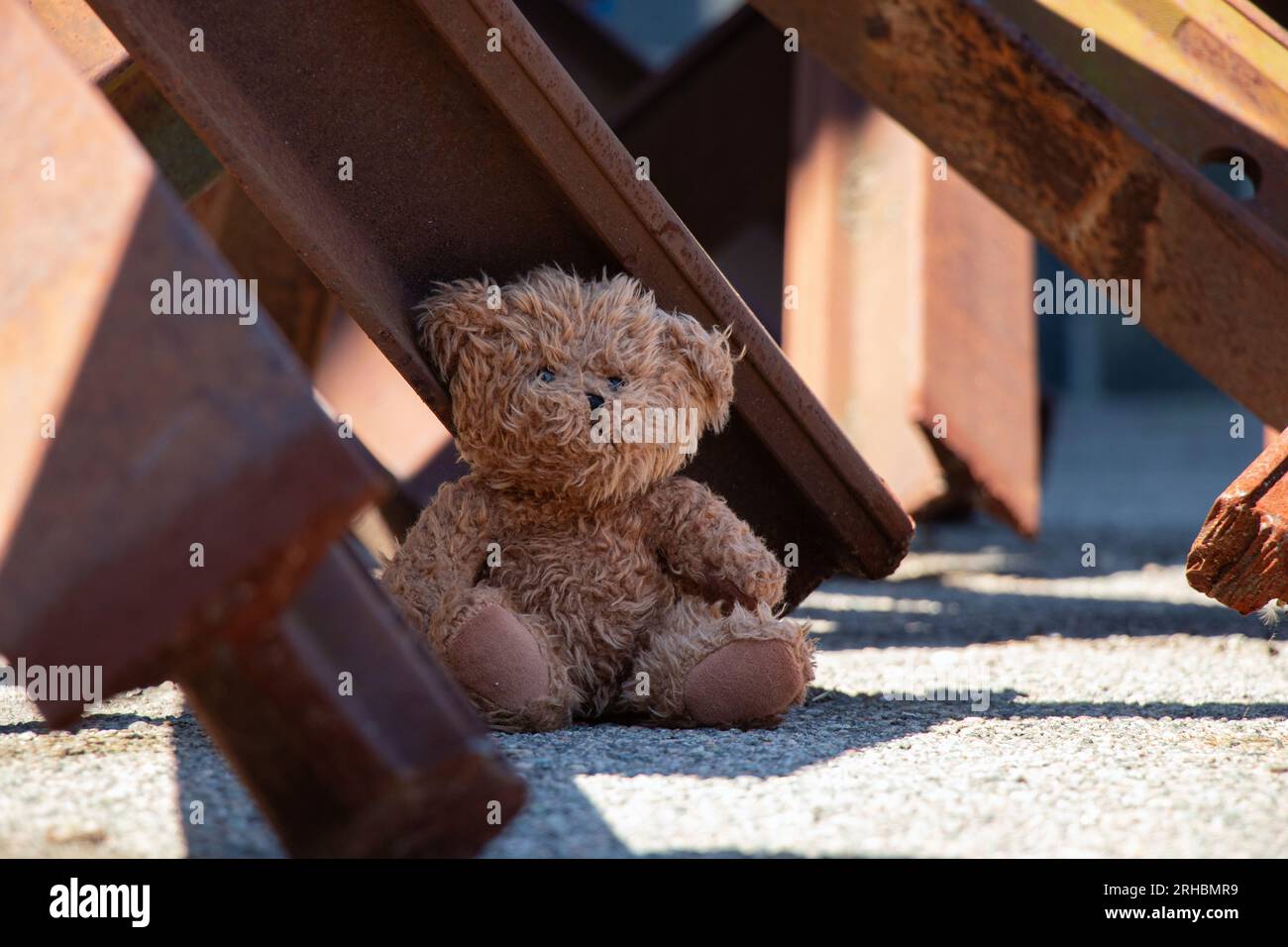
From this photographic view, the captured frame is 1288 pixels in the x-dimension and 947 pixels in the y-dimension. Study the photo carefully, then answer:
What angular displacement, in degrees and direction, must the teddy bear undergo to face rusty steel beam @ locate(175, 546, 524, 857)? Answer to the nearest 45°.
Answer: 0° — it already faces it

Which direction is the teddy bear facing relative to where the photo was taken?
toward the camera

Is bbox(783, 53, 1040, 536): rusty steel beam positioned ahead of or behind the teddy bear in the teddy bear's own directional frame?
behind

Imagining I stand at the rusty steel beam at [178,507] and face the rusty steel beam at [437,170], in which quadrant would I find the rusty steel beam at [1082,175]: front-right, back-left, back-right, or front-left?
front-right

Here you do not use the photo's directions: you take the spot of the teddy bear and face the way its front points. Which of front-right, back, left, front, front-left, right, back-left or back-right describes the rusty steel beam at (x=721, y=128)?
back

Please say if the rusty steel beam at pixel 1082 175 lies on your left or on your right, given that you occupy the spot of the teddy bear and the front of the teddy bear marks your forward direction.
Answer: on your left

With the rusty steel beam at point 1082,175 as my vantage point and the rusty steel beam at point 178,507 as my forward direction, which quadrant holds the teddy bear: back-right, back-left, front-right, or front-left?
front-right

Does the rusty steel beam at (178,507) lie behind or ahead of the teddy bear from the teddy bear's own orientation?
ahead
